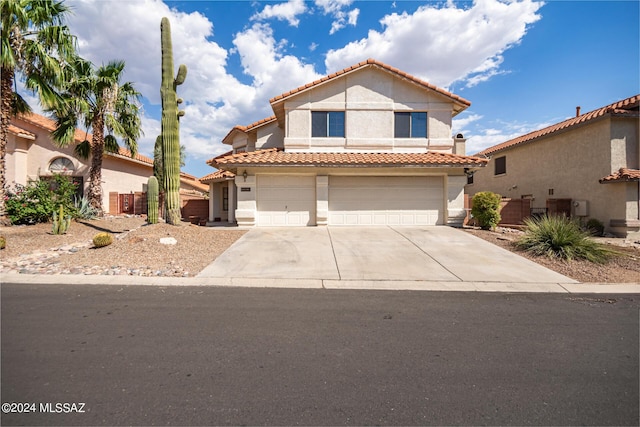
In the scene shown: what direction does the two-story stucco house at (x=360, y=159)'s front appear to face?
toward the camera

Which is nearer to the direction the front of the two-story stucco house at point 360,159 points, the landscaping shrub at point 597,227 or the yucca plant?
the yucca plant

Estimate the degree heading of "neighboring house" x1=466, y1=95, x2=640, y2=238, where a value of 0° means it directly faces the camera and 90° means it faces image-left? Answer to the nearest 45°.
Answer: approximately 315°

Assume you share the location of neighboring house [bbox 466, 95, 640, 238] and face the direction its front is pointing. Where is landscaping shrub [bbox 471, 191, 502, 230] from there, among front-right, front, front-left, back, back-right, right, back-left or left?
right

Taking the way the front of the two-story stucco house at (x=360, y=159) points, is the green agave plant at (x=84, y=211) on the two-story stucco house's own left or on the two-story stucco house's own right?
on the two-story stucco house's own right

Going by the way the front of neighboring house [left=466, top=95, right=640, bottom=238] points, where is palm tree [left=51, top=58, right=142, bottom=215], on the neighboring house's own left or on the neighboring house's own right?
on the neighboring house's own right

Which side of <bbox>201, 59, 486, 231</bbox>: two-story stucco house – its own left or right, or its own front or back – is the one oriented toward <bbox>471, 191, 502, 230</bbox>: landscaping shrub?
left

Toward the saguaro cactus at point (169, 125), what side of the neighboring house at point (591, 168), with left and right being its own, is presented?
right

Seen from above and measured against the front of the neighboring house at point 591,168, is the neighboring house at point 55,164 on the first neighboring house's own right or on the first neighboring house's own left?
on the first neighboring house's own right

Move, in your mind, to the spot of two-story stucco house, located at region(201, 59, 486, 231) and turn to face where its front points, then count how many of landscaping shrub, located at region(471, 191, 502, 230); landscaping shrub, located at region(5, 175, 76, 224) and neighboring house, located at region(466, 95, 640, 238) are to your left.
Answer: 2

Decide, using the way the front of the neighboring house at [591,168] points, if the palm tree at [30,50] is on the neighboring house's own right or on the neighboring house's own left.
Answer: on the neighboring house's own right

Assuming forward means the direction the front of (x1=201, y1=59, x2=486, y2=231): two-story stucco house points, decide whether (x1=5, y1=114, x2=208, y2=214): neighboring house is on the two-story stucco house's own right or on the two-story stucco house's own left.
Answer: on the two-story stucco house's own right

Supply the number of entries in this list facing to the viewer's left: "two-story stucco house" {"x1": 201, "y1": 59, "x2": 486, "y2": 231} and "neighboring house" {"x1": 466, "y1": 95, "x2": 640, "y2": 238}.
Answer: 0
